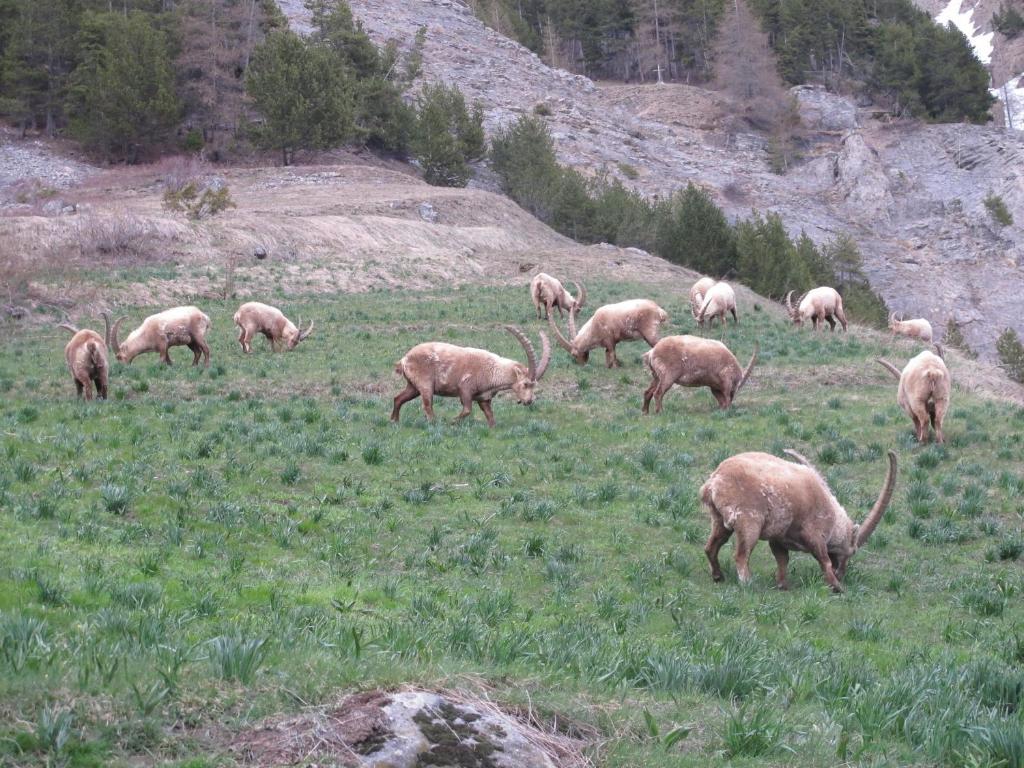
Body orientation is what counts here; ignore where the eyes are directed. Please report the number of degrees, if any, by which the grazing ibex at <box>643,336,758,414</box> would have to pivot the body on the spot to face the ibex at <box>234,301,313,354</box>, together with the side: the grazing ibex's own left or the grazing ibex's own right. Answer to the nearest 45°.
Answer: approximately 135° to the grazing ibex's own left

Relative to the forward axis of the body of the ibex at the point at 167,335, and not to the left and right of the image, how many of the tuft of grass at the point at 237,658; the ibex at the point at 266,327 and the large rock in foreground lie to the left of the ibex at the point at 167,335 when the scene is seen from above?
2

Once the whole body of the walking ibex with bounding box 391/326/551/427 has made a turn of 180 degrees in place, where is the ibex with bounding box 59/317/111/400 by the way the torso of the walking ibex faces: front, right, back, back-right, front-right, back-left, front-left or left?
front

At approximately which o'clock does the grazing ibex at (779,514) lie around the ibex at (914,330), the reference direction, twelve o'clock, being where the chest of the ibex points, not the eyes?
The grazing ibex is roughly at 9 o'clock from the ibex.

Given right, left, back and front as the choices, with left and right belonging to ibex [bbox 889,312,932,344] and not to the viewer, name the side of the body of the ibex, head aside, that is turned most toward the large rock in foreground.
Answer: left

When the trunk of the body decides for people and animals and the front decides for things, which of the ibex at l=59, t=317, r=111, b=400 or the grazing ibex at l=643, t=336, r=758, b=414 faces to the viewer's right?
the grazing ibex

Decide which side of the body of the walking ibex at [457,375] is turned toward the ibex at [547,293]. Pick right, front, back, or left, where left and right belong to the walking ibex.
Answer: left

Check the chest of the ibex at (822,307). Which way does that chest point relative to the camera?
to the viewer's left

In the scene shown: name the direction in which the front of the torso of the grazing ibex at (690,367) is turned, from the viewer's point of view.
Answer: to the viewer's right

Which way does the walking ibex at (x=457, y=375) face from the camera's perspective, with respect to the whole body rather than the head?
to the viewer's right

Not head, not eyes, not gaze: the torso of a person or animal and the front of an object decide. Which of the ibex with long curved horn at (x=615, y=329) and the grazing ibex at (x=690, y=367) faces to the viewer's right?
the grazing ibex

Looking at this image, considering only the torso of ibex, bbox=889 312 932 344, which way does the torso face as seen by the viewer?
to the viewer's left

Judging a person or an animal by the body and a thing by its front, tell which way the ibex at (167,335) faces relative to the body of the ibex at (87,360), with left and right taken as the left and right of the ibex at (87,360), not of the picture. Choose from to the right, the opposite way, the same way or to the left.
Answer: to the left

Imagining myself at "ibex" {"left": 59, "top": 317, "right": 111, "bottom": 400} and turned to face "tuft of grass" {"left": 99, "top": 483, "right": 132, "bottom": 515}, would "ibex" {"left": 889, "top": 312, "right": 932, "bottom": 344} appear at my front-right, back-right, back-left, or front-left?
back-left

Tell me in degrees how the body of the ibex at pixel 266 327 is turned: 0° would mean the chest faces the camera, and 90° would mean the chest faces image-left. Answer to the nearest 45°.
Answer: approximately 270°

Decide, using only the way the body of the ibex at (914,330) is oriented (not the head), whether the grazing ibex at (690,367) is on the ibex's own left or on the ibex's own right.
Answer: on the ibex's own left

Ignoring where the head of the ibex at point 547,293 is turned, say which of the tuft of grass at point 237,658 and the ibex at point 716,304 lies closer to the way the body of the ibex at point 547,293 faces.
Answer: the ibex

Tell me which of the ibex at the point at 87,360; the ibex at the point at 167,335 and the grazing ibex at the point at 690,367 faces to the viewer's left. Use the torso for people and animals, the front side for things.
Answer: the ibex at the point at 167,335
